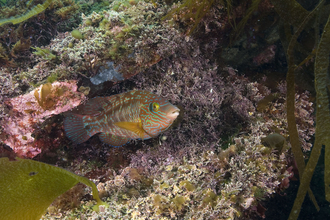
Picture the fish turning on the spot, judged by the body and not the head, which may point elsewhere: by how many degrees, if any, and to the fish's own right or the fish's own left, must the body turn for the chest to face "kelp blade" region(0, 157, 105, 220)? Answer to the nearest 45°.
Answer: approximately 135° to the fish's own right

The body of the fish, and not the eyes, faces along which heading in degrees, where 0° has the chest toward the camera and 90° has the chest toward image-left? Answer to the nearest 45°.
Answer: approximately 270°
